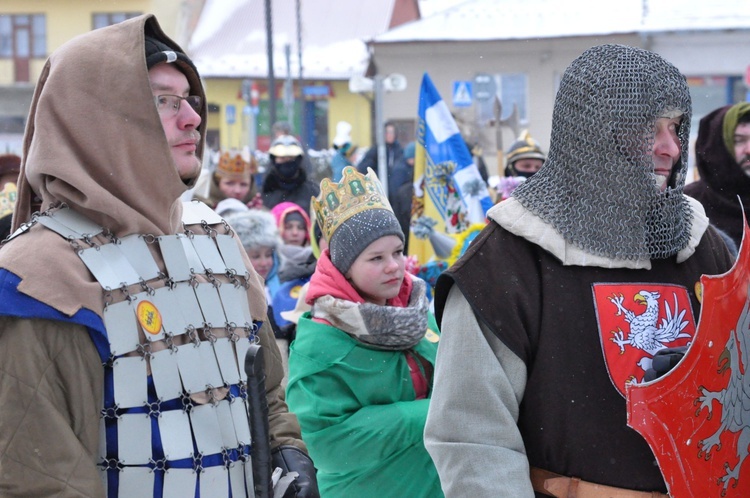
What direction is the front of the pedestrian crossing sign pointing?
toward the camera

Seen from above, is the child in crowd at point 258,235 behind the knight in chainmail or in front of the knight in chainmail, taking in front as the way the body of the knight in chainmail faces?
behind

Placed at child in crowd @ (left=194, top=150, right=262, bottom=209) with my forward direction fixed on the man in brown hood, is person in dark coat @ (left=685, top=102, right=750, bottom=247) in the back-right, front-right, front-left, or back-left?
front-left

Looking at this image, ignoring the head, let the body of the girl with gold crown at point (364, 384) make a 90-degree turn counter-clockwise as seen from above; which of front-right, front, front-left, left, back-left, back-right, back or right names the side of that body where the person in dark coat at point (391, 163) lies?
front-left

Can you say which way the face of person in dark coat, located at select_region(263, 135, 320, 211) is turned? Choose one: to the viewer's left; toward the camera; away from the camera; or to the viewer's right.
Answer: toward the camera

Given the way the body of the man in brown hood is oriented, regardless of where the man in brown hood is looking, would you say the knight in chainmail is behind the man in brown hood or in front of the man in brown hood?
in front

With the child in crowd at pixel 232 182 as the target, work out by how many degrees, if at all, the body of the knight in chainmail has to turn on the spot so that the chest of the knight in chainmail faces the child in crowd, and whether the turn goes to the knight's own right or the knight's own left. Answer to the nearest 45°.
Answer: approximately 180°

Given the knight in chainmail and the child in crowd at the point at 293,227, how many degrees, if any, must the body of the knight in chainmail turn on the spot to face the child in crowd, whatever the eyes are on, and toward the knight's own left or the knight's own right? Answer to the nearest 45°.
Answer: approximately 180°

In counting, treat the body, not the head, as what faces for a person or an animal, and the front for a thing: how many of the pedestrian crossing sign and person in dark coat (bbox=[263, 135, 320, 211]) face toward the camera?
2

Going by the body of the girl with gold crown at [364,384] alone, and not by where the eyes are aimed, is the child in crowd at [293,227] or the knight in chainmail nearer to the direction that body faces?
the knight in chainmail

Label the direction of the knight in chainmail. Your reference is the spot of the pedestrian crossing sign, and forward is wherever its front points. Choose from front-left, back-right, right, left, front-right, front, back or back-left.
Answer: front

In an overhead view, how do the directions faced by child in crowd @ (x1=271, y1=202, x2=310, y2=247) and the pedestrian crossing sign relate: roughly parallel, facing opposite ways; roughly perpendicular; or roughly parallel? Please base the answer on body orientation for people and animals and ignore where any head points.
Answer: roughly parallel

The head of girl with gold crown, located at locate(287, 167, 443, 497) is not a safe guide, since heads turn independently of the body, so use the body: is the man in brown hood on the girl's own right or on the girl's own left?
on the girl's own right

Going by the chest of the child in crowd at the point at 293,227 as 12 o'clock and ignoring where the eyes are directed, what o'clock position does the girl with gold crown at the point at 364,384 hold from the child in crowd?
The girl with gold crown is roughly at 12 o'clock from the child in crowd.

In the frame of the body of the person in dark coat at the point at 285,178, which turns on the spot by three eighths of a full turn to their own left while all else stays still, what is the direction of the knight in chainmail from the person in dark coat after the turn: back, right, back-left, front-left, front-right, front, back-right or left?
back-right

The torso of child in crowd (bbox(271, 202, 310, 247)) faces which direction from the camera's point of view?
toward the camera
